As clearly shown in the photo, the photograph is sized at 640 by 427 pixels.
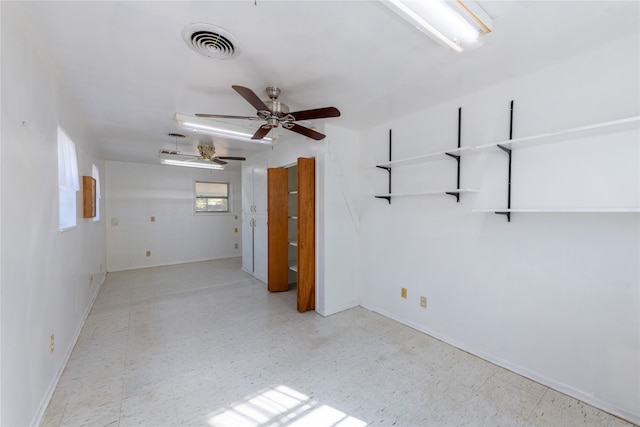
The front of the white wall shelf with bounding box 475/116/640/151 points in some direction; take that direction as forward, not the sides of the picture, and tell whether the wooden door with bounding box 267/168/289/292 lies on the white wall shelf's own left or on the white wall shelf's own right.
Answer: on the white wall shelf's own right

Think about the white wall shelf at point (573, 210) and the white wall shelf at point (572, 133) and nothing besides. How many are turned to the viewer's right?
0

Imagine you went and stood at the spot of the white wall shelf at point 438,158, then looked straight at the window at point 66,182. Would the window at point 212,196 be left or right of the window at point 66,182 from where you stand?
right

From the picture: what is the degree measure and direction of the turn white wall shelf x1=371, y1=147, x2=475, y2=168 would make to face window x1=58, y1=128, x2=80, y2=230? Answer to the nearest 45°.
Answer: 0° — it already faces it

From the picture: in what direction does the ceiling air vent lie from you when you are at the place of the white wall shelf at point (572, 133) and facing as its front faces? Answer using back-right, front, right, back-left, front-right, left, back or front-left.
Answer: front

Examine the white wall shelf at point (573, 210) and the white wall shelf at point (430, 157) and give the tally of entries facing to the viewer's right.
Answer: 0

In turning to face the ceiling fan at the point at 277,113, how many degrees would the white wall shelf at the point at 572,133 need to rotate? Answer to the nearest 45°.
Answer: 0° — it already faces it

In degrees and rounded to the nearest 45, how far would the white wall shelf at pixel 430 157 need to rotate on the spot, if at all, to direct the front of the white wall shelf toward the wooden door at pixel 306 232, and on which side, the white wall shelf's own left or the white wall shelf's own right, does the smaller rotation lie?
approximately 45° to the white wall shelf's own right

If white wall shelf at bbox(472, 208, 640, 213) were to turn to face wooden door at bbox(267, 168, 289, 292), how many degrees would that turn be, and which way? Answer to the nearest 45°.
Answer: approximately 45° to its right

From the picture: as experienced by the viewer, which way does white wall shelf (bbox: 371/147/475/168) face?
facing the viewer and to the left of the viewer

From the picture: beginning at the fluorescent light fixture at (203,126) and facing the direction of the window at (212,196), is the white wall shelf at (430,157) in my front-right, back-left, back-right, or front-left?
back-right

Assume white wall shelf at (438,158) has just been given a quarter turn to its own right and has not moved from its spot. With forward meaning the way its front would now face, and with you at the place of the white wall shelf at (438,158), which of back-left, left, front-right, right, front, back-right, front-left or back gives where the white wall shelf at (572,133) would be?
back

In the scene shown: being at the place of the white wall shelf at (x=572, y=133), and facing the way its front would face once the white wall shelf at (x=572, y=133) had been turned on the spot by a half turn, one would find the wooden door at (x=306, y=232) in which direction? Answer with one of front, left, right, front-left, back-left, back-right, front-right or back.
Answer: back-left
